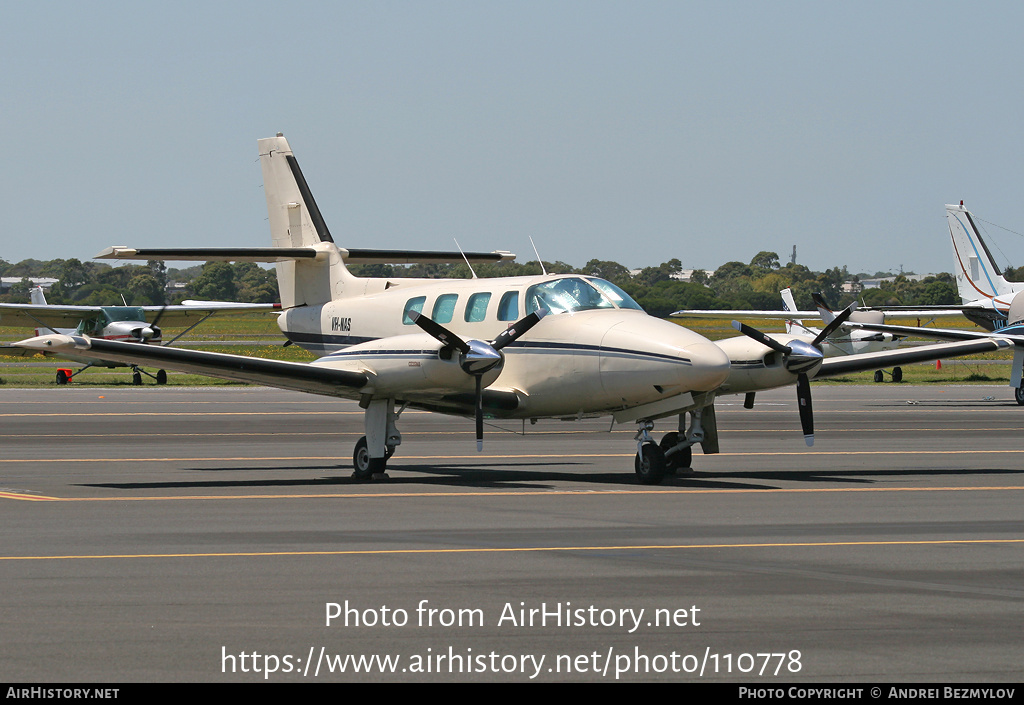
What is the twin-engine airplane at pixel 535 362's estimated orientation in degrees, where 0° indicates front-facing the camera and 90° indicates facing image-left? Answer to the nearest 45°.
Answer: approximately 315°
